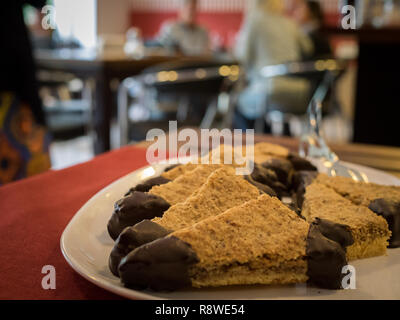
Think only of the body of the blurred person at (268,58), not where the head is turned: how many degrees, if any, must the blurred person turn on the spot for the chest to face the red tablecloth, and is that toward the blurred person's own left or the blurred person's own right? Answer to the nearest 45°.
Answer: approximately 135° to the blurred person's own left

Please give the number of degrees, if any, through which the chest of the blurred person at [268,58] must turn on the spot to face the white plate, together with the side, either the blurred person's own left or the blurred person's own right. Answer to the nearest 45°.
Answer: approximately 135° to the blurred person's own left

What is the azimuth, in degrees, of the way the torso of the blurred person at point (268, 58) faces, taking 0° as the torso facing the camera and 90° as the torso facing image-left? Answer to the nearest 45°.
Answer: approximately 135°

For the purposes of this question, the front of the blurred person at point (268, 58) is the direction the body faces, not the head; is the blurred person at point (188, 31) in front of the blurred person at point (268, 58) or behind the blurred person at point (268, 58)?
in front

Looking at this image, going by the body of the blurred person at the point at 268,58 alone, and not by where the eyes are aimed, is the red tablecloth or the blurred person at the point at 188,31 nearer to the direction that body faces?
the blurred person

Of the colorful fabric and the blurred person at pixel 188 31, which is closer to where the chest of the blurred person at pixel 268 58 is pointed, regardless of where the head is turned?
the blurred person

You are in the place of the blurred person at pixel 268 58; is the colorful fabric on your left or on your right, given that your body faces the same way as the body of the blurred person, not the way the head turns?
on your left
